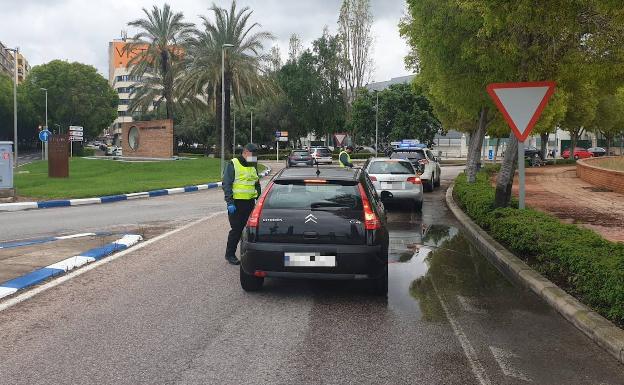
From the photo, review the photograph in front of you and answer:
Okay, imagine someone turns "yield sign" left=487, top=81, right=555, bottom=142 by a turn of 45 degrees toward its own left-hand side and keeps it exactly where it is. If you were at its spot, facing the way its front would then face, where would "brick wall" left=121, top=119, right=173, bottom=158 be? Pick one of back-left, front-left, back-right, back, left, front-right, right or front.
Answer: back

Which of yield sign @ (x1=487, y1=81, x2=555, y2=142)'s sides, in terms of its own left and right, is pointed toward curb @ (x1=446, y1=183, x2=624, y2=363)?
front

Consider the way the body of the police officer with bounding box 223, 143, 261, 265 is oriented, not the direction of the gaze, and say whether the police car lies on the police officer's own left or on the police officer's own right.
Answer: on the police officer's own left

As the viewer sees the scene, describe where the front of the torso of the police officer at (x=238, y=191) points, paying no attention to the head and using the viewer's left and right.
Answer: facing the viewer and to the right of the viewer

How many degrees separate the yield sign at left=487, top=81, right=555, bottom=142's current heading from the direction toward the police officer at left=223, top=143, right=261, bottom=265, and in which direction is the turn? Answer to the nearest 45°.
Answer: approximately 45° to its right

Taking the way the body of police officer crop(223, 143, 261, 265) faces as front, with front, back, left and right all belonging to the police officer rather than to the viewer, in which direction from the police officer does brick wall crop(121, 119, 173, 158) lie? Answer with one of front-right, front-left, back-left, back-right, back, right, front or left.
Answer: back-left

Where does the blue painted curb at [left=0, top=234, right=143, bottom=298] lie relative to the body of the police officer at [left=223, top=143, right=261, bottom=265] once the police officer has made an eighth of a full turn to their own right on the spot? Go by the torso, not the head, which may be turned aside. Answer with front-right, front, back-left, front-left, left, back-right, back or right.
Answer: right

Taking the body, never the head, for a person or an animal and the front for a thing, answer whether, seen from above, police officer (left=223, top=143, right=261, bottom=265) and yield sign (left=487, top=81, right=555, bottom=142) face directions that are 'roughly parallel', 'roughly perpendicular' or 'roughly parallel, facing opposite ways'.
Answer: roughly perpendicular

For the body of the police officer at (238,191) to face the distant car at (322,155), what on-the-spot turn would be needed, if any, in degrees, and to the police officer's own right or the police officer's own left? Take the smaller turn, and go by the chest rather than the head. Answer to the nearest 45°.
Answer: approximately 135° to the police officer's own left

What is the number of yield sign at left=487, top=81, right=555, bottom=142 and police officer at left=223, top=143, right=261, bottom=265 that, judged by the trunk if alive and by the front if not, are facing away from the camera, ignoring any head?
0

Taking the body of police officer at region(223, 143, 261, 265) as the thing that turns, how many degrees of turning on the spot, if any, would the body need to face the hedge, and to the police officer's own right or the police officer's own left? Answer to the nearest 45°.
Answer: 0° — they already face it
